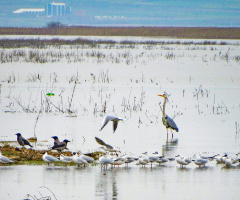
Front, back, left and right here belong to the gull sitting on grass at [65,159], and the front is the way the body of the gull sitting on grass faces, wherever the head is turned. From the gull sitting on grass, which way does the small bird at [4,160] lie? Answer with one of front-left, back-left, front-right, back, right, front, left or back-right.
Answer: front

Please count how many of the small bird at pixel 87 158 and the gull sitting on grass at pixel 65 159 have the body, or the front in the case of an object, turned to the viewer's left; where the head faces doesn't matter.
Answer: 2

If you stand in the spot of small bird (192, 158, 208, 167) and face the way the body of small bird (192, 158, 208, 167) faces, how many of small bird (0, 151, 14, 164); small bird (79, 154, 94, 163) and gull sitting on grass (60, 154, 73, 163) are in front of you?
3

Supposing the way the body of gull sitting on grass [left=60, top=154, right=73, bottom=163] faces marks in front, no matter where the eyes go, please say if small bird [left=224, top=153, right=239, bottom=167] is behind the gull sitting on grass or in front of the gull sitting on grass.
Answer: behind

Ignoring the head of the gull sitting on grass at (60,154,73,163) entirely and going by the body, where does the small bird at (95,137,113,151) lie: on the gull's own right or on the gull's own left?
on the gull's own right

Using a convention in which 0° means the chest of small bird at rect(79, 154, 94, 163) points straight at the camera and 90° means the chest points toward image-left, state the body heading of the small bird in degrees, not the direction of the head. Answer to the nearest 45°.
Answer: approximately 90°

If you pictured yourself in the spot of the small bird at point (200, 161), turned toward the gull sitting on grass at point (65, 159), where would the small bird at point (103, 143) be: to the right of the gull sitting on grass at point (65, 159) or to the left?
right

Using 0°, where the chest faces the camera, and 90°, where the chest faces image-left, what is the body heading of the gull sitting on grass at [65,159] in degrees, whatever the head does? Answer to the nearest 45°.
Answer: approximately 90°

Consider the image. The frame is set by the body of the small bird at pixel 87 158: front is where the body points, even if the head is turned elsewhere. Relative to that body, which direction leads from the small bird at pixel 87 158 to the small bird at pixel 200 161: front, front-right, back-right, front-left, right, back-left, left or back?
back

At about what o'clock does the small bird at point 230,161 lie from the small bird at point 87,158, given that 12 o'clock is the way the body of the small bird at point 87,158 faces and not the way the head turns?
the small bird at point 230,161 is roughly at 6 o'clock from the small bird at point 87,158.

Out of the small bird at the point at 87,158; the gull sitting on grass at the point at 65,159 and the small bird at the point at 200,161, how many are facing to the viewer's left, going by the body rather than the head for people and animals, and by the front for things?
3
